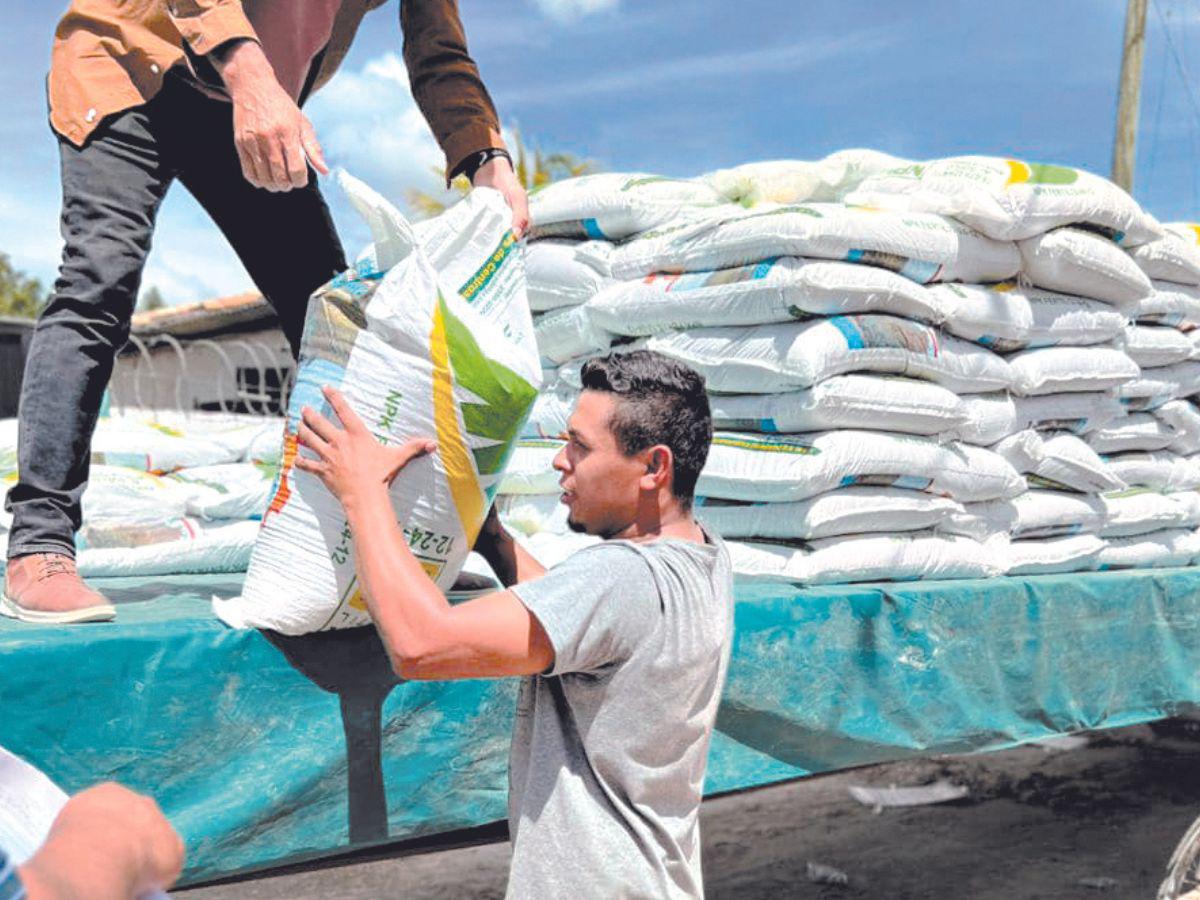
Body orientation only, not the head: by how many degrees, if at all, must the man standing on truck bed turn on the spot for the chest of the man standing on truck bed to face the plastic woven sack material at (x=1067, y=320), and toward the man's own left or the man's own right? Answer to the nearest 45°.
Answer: approximately 45° to the man's own left

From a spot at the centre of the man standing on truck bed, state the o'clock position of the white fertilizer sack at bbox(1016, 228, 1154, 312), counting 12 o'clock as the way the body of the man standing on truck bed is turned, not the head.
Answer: The white fertilizer sack is roughly at 10 o'clock from the man standing on truck bed.

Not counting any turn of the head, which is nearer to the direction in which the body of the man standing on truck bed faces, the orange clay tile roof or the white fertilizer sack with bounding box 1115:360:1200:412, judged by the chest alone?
the white fertilizer sack

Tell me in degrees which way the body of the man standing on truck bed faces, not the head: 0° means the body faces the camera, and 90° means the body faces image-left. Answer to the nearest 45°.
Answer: approximately 315°

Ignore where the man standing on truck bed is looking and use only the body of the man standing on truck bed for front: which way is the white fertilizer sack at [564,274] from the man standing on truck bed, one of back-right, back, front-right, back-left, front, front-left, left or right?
left

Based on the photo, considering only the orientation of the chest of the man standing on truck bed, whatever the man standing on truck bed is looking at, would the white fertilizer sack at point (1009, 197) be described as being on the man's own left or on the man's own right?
on the man's own left

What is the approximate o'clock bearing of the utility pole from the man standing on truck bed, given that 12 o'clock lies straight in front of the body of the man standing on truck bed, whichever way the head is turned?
The utility pole is roughly at 9 o'clock from the man standing on truck bed.

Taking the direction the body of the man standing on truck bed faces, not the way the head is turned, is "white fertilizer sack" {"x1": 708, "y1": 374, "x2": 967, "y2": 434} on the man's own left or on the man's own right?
on the man's own left

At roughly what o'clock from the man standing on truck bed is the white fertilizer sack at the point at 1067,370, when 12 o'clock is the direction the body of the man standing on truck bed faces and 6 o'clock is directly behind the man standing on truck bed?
The white fertilizer sack is roughly at 10 o'clock from the man standing on truck bed.

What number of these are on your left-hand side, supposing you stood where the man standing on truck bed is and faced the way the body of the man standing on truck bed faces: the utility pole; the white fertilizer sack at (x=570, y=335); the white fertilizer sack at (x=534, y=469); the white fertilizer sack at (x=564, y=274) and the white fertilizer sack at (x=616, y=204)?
5
